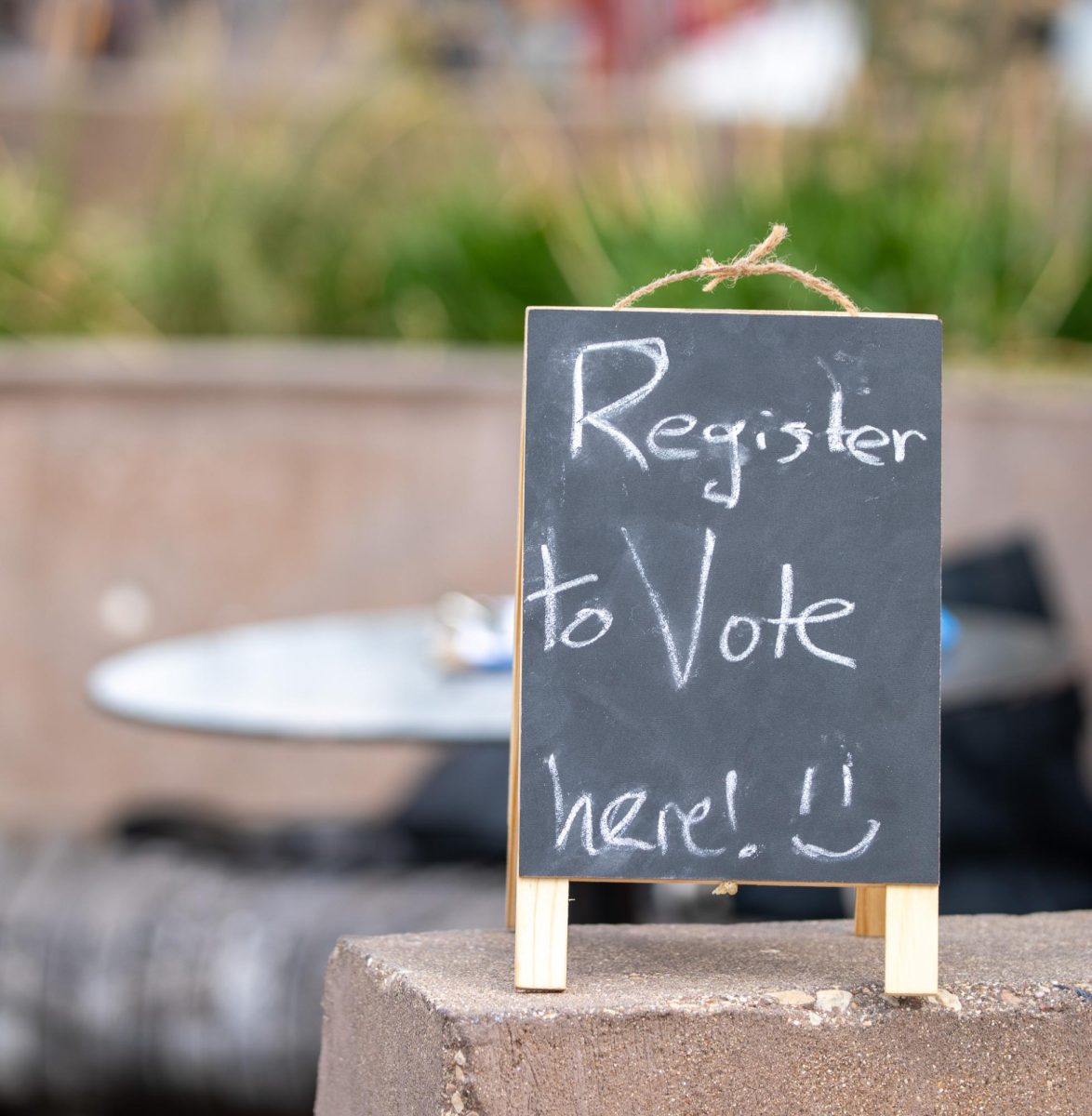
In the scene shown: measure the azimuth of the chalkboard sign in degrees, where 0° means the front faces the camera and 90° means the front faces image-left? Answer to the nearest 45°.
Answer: approximately 0°

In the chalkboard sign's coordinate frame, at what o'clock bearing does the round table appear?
The round table is roughly at 5 o'clock from the chalkboard sign.
